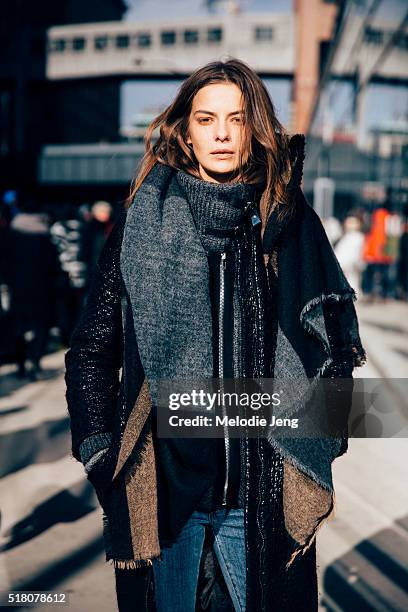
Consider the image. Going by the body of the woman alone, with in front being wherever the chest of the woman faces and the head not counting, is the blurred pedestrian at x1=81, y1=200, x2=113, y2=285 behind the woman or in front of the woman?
behind

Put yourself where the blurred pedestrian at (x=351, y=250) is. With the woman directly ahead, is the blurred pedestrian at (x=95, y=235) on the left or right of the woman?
right

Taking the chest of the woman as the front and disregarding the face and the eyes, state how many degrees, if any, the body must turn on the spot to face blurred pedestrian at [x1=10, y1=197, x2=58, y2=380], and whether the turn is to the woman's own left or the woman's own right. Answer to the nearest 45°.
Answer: approximately 180°
